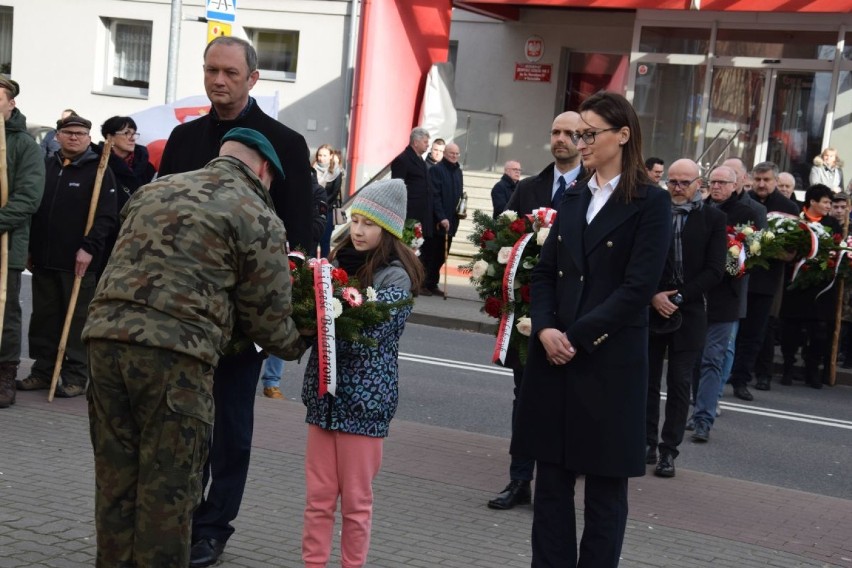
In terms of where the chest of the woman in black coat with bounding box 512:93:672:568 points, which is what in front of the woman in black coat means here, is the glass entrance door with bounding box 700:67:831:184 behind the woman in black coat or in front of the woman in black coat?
behind

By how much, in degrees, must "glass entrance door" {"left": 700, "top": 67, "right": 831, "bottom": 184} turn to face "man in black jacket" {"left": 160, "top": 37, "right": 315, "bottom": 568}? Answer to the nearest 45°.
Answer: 0° — it already faces them

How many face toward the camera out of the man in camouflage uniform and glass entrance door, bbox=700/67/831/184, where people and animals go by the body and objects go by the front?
1

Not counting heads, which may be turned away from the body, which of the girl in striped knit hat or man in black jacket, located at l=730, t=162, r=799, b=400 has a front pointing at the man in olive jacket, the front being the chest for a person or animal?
the man in black jacket

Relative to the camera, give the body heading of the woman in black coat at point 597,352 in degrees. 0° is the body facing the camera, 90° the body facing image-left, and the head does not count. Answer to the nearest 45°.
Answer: approximately 45°

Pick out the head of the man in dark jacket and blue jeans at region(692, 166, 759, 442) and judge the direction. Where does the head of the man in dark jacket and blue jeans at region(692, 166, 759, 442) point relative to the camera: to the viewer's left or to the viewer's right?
to the viewer's left

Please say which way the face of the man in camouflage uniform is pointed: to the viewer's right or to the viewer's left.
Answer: to the viewer's right

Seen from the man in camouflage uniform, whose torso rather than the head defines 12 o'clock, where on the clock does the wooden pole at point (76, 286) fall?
The wooden pole is roughly at 10 o'clock from the man in camouflage uniform.

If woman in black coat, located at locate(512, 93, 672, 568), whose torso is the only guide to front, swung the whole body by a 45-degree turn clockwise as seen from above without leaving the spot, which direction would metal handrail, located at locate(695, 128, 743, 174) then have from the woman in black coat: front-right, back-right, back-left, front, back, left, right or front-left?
right

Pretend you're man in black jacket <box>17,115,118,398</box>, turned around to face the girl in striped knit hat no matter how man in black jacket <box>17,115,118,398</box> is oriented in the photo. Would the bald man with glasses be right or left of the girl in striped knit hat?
left
